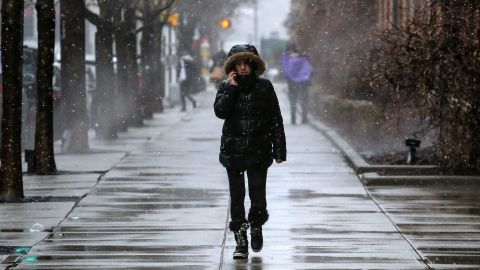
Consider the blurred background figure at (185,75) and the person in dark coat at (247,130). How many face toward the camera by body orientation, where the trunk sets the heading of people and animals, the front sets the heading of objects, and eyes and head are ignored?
1

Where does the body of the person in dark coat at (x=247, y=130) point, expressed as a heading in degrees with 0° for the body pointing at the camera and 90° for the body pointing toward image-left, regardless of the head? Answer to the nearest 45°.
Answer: approximately 0°

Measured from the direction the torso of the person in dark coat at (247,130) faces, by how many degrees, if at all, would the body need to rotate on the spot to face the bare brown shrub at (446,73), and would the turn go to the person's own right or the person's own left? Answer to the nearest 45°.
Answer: approximately 135° to the person's own left

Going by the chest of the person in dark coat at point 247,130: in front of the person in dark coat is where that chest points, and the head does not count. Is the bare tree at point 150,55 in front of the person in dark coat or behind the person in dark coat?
behind
